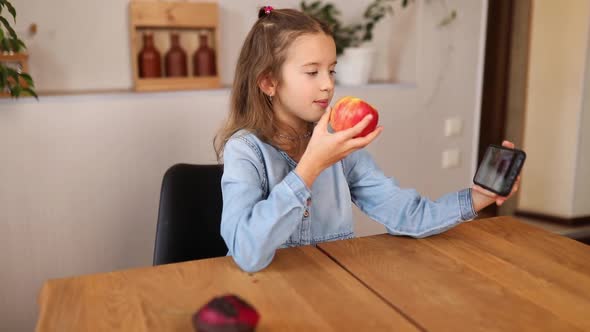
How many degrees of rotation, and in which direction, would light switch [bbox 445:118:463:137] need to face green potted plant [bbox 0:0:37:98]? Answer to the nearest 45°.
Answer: approximately 45° to its right

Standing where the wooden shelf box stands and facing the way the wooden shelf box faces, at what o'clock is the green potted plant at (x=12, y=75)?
The green potted plant is roughly at 2 o'clock from the wooden shelf box.

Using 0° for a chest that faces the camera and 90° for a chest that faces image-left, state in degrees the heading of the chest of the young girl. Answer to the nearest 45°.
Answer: approximately 315°

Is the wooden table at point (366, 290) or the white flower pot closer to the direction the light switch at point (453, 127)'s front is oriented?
the wooden table

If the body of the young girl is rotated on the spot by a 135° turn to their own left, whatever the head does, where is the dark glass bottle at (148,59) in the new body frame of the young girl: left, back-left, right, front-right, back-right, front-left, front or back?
front-left

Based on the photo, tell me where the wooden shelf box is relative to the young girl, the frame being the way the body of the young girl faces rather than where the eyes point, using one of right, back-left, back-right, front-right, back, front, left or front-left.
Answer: back

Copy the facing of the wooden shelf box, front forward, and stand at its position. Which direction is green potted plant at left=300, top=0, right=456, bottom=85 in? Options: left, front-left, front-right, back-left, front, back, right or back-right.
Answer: left

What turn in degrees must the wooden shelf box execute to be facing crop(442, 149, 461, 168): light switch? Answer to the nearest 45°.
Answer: approximately 90° to its left

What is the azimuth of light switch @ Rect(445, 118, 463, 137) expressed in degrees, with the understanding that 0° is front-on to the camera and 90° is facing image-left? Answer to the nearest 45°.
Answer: approximately 0°

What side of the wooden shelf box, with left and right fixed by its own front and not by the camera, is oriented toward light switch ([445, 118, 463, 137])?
left
